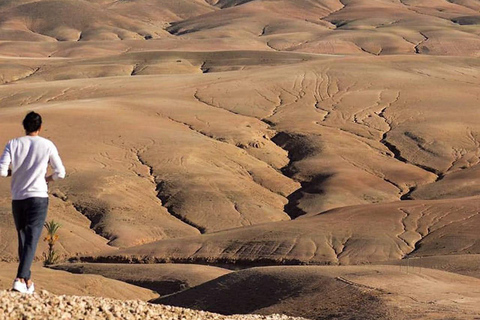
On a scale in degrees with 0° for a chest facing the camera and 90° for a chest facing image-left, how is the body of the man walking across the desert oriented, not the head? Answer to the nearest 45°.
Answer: approximately 180°

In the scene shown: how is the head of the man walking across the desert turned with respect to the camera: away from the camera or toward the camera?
away from the camera

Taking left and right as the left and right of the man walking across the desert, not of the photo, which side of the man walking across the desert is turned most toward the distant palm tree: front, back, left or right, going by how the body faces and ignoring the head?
front
